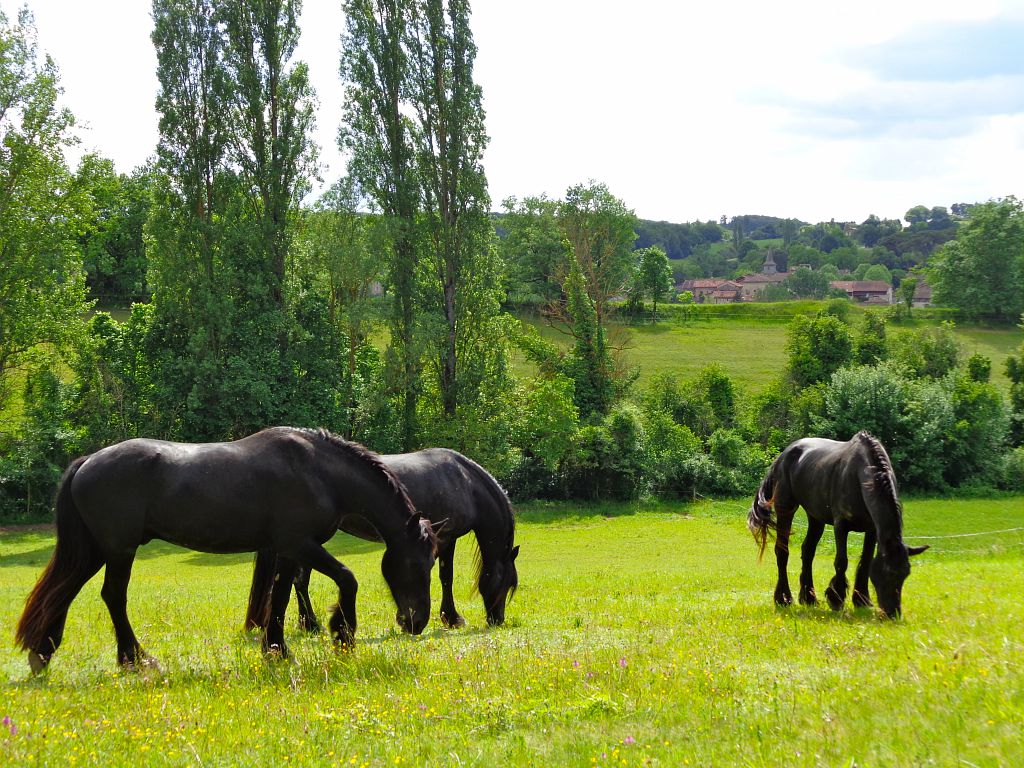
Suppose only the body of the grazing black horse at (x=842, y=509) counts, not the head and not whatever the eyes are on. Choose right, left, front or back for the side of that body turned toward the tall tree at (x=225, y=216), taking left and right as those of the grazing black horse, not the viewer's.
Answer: back

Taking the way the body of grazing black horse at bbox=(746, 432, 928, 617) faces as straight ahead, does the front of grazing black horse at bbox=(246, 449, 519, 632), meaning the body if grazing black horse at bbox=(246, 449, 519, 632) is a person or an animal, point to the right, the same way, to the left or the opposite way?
to the left

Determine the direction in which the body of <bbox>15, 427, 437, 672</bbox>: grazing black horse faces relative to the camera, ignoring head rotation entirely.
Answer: to the viewer's right

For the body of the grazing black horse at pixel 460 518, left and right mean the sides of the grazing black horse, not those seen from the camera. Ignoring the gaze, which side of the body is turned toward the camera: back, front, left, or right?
right

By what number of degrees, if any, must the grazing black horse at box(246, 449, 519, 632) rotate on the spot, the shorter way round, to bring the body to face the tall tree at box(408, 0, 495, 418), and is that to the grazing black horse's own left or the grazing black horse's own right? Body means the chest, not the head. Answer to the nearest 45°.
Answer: approximately 90° to the grazing black horse's own left

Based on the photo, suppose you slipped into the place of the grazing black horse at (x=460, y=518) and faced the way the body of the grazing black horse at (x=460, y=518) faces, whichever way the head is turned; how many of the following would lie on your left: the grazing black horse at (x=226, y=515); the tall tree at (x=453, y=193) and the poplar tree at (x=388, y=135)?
2

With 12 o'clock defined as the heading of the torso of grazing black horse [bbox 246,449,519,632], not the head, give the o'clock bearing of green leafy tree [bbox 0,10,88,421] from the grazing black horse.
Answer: The green leafy tree is roughly at 8 o'clock from the grazing black horse.

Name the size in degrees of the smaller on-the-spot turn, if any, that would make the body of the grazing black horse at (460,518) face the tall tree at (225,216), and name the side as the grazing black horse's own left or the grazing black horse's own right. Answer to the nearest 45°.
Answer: approximately 90° to the grazing black horse's own left

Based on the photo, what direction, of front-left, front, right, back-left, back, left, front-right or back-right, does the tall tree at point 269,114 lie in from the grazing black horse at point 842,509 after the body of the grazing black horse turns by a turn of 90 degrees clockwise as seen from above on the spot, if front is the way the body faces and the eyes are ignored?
right

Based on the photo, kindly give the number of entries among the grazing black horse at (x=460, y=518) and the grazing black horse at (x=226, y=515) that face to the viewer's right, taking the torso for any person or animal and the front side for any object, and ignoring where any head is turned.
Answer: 2

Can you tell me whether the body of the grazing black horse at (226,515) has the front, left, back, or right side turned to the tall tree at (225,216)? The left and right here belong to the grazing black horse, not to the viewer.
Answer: left

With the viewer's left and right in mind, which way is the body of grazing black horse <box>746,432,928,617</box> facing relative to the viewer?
facing the viewer and to the right of the viewer
